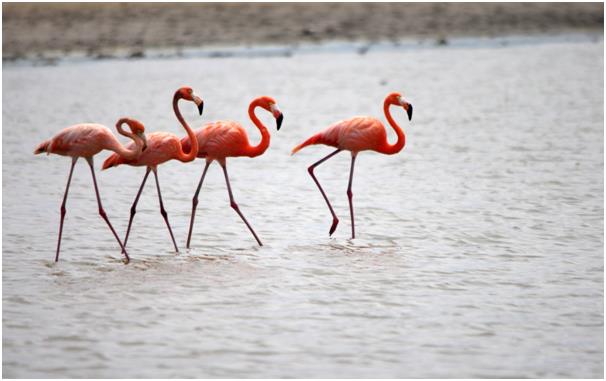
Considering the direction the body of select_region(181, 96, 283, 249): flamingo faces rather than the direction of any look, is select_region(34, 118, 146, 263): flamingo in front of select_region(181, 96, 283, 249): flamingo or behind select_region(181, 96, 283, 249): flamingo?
behind

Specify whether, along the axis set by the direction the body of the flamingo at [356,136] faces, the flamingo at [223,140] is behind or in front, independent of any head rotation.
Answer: behind

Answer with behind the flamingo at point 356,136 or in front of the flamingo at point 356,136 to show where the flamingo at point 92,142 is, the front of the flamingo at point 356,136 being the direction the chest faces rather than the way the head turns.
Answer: behind

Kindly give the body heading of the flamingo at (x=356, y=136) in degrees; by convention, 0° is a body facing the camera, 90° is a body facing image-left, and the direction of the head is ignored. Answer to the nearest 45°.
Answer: approximately 270°

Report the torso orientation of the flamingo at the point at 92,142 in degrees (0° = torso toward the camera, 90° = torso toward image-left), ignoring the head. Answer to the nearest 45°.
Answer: approximately 270°

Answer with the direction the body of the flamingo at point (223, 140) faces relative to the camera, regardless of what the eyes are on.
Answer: to the viewer's right
